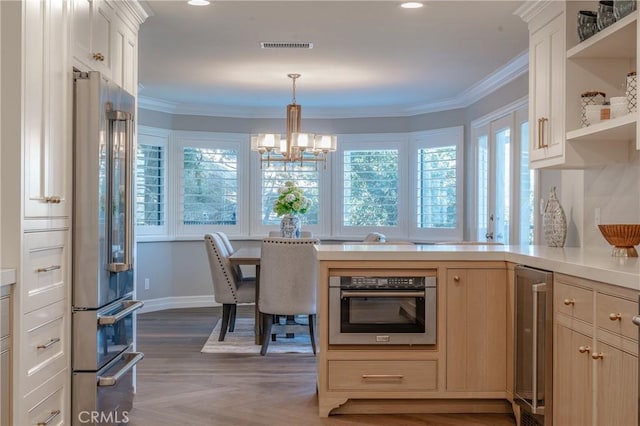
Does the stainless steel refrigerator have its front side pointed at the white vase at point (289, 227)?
no

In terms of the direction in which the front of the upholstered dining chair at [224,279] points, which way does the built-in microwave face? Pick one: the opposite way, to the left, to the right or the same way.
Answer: to the right

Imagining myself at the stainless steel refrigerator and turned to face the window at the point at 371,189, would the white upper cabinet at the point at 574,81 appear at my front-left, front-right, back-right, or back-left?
front-right

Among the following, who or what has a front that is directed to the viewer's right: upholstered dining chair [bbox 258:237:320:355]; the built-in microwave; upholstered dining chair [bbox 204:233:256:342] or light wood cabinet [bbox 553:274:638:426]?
upholstered dining chair [bbox 204:233:256:342]

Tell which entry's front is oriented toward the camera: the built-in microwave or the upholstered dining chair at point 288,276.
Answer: the built-in microwave

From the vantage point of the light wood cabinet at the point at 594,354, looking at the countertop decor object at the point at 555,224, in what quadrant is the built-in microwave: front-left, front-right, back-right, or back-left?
front-left

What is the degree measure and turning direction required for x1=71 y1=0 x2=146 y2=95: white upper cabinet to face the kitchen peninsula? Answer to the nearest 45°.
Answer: approximately 45° to its left

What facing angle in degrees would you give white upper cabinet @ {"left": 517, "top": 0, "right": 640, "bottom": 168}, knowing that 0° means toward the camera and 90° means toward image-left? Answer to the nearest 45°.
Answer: approximately 45°

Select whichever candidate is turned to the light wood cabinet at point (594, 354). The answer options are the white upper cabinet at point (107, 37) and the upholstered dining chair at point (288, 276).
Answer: the white upper cabinet

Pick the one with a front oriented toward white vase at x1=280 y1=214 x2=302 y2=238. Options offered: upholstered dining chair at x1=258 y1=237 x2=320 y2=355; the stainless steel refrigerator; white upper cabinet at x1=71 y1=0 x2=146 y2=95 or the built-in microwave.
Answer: the upholstered dining chair

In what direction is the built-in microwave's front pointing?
toward the camera

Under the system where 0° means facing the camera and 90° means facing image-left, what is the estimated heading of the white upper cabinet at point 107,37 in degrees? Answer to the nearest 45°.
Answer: approximately 315°

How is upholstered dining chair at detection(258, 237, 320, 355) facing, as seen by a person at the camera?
facing away from the viewer

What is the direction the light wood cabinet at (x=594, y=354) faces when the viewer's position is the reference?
facing the viewer and to the left of the viewer

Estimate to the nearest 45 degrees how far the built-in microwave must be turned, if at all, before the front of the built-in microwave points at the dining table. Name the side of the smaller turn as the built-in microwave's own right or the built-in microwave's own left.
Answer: approximately 135° to the built-in microwave's own right

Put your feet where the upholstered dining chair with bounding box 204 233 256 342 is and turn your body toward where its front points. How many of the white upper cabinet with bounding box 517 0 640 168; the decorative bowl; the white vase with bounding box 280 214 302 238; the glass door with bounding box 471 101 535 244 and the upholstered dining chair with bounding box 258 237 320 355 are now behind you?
0

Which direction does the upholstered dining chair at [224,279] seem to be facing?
to the viewer's right
